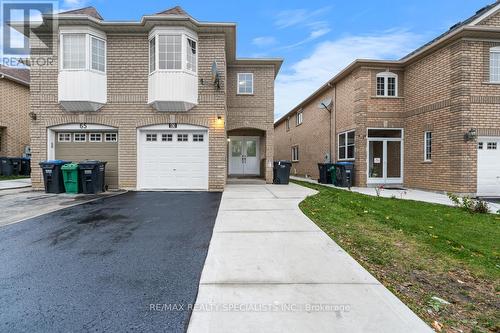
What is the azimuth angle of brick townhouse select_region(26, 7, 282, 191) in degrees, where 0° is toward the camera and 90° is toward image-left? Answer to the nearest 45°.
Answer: approximately 0°

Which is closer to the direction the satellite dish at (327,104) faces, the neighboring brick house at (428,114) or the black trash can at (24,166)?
the black trash can

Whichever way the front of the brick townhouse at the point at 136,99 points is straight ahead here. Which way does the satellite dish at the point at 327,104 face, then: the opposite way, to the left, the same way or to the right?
to the right

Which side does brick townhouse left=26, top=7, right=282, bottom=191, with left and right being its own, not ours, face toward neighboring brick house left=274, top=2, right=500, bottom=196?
left

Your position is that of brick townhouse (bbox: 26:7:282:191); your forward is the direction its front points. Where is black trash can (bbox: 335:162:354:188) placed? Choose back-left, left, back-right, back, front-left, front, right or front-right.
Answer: left

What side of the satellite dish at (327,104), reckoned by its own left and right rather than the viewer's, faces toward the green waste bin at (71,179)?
front

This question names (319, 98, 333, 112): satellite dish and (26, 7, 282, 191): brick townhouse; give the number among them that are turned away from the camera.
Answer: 0

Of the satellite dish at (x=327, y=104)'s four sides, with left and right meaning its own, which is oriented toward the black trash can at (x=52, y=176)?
front

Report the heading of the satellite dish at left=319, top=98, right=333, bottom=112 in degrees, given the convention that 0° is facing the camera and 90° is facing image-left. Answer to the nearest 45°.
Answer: approximately 45°
